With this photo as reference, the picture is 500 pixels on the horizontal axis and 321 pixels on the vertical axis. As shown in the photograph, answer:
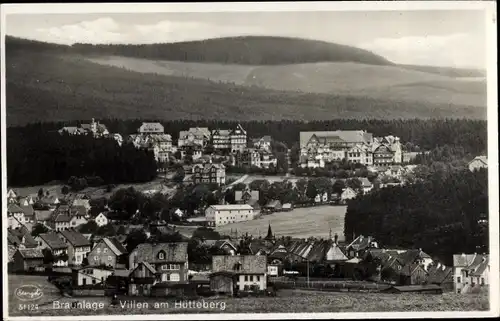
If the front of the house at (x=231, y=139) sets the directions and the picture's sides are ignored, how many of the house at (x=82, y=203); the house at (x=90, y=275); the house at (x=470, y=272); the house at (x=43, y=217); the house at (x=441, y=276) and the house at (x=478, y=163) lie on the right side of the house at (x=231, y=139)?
3

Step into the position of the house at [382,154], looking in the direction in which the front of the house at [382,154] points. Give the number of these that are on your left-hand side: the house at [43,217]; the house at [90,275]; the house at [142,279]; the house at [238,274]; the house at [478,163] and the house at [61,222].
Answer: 1

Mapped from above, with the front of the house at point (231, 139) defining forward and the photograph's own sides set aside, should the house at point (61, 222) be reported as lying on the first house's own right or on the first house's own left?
on the first house's own right

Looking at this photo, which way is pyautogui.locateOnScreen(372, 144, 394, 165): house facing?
toward the camera

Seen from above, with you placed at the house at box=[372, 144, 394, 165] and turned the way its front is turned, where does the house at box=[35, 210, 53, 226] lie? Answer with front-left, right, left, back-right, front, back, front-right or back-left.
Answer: right

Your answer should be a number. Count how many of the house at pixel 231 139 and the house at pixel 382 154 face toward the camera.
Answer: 2

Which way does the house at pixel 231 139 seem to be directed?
toward the camera

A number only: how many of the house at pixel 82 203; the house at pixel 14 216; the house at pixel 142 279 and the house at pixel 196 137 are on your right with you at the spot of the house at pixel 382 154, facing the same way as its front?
4
